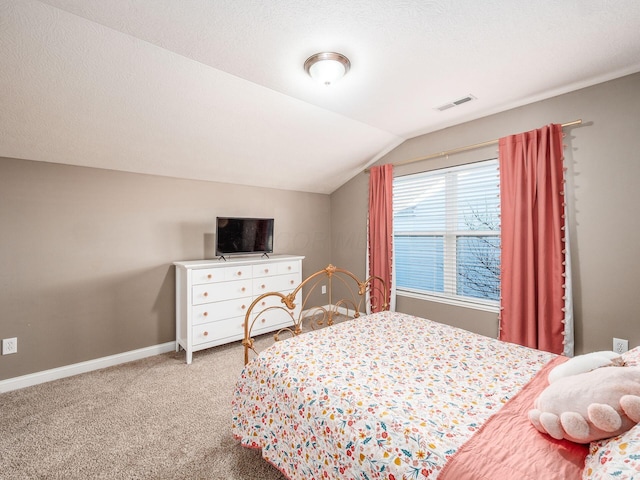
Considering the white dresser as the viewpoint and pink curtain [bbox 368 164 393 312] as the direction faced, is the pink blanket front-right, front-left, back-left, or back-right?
front-right

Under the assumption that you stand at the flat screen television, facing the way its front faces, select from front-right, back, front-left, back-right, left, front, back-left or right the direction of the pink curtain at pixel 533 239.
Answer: front

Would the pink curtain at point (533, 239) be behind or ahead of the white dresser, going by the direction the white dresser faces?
ahead

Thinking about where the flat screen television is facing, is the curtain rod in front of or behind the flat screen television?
in front

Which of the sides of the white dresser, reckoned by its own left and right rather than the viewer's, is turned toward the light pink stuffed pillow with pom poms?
front

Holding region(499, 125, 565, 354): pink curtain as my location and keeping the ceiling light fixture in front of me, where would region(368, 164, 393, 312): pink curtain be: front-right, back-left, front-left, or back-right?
front-right

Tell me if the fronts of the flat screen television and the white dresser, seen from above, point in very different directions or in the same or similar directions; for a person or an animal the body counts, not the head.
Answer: same or similar directions

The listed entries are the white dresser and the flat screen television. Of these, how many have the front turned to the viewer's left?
0

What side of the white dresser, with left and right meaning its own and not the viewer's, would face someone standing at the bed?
front

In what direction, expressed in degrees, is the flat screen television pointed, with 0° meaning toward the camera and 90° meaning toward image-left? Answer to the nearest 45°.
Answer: approximately 315°

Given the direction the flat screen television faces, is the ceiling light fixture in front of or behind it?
in front
